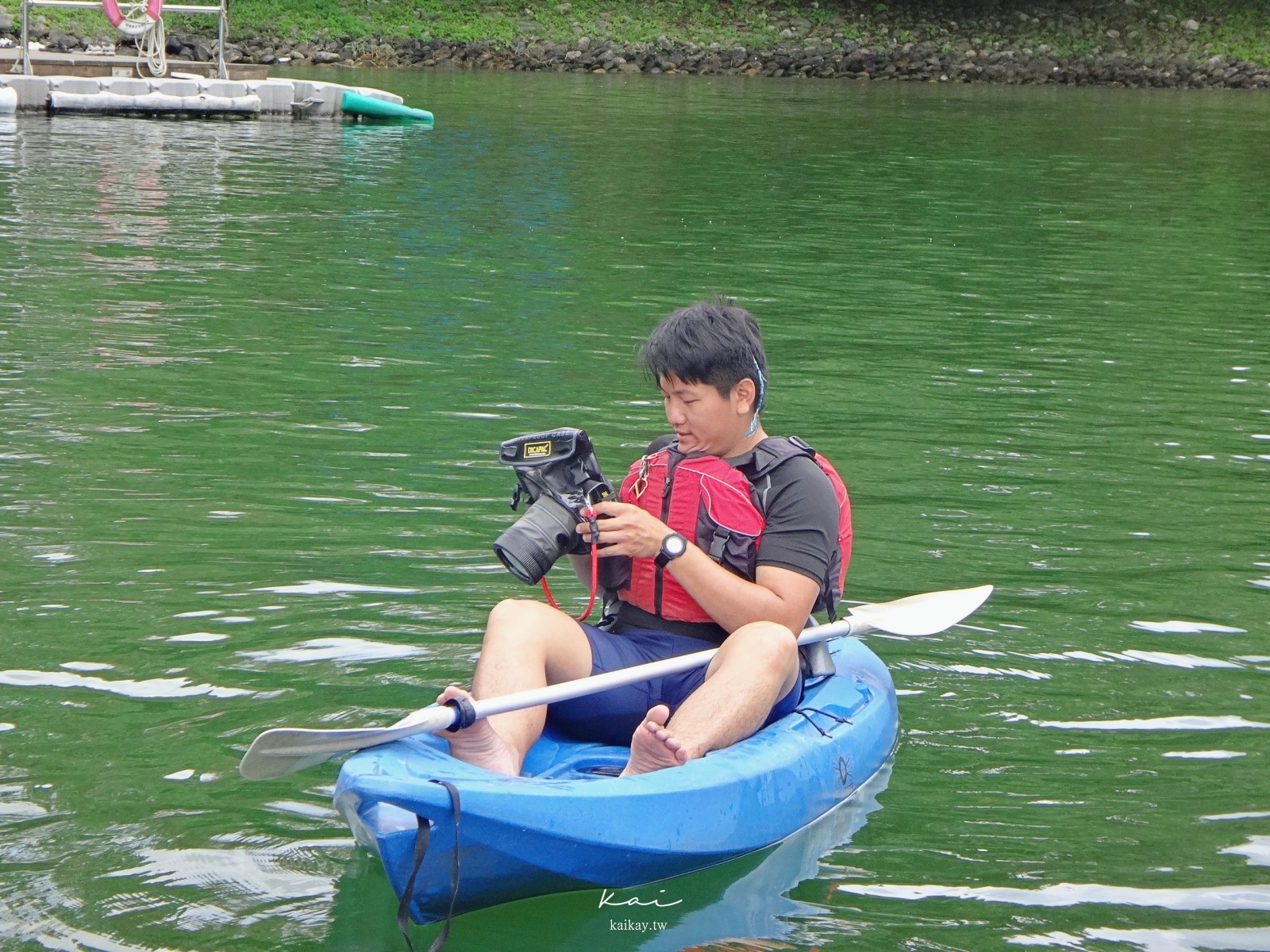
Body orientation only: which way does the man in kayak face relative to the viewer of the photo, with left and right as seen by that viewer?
facing the viewer and to the left of the viewer

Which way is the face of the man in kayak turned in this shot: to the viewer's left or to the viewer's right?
to the viewer's left

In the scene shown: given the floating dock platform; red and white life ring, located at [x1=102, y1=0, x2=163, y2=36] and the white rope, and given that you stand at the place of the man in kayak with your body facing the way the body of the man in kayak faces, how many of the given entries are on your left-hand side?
0

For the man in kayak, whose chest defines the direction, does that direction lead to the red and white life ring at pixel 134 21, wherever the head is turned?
no

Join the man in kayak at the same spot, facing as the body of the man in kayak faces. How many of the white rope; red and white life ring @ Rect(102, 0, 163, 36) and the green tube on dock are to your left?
0

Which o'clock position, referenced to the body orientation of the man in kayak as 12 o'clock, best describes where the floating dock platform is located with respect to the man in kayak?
The floating dock platform is roughly at 4 o'clock from the man in kayak.

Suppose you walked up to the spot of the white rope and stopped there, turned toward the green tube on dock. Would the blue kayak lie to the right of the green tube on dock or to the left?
right

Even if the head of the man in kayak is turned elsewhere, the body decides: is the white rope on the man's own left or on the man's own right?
on the man's own right

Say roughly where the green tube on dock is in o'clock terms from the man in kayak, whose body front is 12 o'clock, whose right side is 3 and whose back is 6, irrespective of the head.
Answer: The green tube on dock is roughly at 4 o'clock from the man in kayak.
